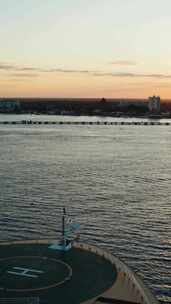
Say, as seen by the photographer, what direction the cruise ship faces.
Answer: facing away from the viewer and to the right of the viewer
